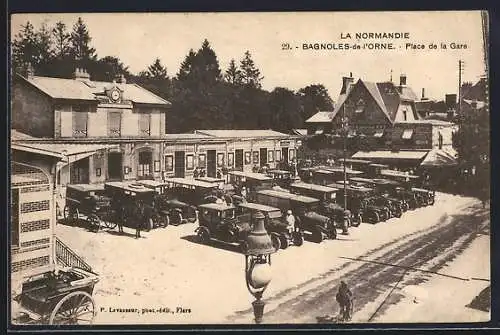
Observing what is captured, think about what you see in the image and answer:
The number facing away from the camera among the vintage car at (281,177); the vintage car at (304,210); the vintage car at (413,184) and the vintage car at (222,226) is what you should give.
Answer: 0

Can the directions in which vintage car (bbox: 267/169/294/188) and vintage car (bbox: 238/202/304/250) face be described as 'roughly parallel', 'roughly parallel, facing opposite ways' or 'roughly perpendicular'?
roughly parallel

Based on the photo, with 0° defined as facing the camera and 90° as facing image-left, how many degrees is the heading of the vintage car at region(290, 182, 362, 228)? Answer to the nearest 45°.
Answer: approximately 315°

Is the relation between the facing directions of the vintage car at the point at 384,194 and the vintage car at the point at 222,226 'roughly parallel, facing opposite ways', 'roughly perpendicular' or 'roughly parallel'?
roughly parallel

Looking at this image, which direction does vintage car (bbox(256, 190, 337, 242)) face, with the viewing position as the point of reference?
facing the viewer and to the right of the viewer

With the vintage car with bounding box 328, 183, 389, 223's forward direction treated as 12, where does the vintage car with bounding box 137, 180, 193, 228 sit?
the vintage car with bounding box 137, 180, 193, 228 is roughly at 4 o'clock from the vintage car with bounding box 328, 183, 389, 223.

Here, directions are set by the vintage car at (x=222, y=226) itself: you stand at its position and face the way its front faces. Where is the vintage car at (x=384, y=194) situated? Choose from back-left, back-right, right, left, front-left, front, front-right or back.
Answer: front-left
